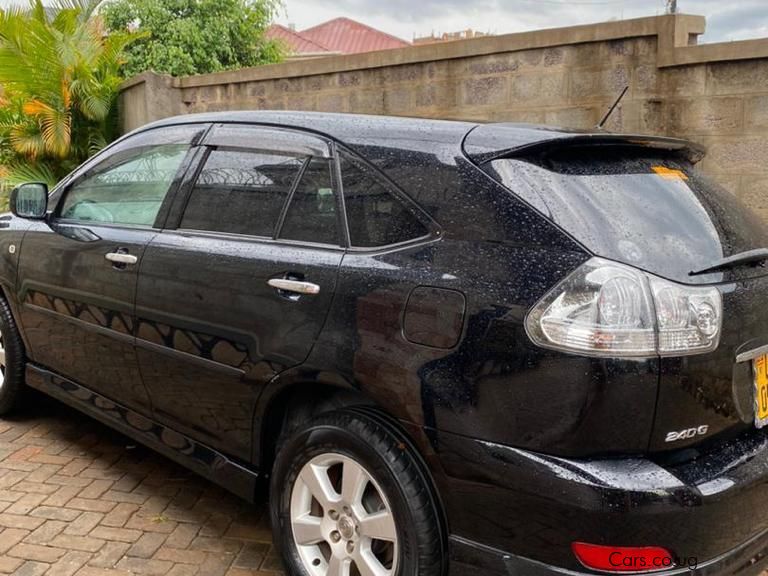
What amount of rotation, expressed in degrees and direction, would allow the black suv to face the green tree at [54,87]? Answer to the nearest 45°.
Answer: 0° — it already faces it

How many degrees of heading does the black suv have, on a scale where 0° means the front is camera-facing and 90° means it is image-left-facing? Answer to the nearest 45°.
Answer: approximately 135°

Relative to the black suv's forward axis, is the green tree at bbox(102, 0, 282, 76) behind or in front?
in front
